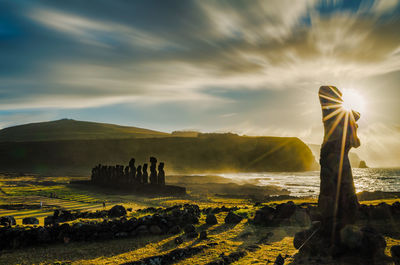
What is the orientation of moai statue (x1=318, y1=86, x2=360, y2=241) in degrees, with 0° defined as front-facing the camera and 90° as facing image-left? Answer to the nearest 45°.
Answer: approximately 270°

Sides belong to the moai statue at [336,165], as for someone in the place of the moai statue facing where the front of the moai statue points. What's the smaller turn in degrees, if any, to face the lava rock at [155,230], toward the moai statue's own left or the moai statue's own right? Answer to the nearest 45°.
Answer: approximately 180°

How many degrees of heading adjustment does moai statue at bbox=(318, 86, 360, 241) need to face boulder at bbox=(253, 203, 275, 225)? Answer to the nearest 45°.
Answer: approximately 135° to its left

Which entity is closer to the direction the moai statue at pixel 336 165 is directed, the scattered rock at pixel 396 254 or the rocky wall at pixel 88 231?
the scattered rock

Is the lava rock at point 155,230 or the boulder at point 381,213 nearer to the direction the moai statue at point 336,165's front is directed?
the boulder

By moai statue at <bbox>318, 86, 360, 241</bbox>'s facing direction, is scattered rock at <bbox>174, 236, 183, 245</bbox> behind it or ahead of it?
behind

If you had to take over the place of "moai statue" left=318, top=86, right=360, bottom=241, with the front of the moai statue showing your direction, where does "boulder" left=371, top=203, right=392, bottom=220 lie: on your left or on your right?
on your left

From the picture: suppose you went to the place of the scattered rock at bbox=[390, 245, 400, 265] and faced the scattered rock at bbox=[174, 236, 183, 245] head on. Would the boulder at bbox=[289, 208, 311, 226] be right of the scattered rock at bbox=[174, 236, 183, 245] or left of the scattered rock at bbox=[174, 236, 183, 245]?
right

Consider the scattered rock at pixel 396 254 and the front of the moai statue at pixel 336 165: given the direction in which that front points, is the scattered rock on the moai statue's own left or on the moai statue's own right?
on the moai statue's own right

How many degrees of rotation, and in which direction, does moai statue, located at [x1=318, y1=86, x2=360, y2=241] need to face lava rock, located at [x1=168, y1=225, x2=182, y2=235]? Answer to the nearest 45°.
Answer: approximately 180°
